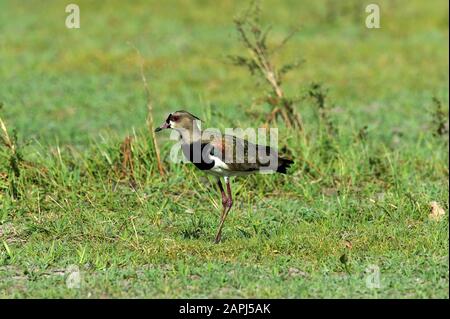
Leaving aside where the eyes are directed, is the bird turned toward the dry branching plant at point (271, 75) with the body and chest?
no

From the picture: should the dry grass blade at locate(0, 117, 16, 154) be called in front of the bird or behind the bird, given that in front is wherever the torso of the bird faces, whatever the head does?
in front

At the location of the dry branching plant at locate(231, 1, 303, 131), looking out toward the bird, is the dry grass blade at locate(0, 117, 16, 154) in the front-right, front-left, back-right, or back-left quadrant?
front-right

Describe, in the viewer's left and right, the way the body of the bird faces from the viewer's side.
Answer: facing to the left of the viewer

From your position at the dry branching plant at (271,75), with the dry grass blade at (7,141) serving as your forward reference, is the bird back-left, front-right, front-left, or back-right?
front-left
